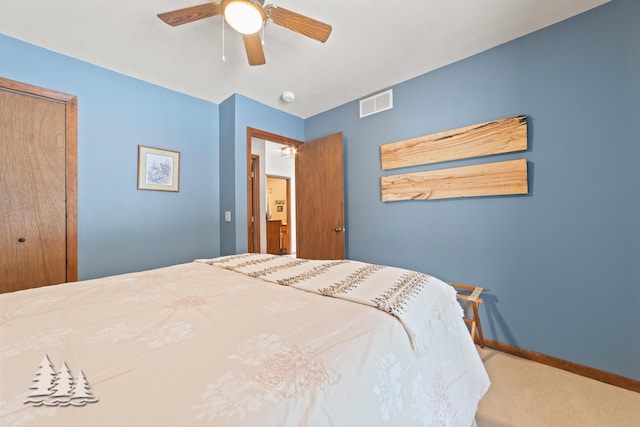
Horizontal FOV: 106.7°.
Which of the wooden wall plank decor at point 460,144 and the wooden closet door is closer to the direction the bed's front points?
the wooden wall plank decor

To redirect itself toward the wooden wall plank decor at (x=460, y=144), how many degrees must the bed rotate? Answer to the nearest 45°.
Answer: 0° — it already faces it

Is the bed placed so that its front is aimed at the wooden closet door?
no

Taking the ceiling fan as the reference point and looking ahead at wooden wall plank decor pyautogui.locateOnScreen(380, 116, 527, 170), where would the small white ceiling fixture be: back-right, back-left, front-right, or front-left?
front-left

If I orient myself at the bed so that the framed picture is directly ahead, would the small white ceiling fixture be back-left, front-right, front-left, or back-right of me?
front-right

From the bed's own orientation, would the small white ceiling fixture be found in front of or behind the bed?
in front

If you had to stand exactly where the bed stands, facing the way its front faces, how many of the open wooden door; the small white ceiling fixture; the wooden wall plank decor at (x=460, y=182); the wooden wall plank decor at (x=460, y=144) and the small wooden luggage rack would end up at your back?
0

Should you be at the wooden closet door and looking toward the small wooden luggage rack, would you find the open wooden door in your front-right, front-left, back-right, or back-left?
front-left

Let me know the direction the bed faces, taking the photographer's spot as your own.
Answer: facing away from the viewer and to the right of the viewer

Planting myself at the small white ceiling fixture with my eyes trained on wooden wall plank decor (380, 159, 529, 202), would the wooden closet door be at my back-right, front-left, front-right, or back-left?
back-right

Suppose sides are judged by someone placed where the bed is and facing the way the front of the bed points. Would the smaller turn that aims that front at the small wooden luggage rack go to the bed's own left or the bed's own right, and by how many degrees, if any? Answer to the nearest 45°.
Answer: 0° — it already faces it

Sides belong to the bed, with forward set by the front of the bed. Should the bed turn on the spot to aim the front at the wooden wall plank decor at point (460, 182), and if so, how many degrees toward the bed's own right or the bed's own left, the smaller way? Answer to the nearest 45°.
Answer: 0° — it already faces it

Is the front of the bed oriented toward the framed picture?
no

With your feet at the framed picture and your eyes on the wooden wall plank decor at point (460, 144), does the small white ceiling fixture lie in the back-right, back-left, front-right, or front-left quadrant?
front-left

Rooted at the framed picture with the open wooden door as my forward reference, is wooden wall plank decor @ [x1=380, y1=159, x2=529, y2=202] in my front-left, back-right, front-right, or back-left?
front-right
